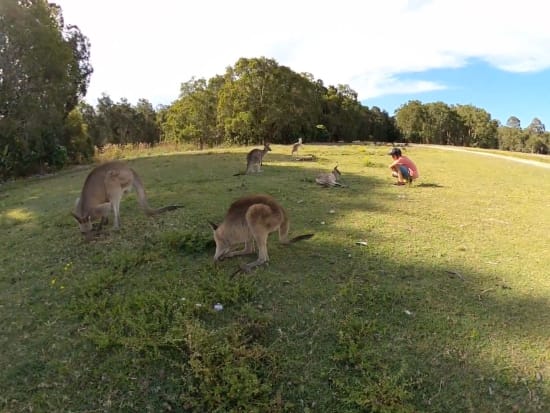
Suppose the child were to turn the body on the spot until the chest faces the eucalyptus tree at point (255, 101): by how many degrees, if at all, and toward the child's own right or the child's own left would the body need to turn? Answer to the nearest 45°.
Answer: approximately 45° to the child's own right

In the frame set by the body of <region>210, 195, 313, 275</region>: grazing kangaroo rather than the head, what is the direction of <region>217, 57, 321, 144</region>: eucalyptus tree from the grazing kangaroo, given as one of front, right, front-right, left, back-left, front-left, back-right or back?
back-right

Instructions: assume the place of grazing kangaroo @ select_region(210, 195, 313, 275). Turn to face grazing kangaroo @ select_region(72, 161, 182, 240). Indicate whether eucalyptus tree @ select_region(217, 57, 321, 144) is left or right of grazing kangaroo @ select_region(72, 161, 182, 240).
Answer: right

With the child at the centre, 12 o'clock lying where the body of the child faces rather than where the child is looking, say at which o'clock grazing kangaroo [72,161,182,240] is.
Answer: The grazing kangaroo is roughly at 10 o'clock from the child.

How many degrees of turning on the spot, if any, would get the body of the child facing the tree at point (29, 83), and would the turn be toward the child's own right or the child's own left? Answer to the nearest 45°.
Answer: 0° — they already face it

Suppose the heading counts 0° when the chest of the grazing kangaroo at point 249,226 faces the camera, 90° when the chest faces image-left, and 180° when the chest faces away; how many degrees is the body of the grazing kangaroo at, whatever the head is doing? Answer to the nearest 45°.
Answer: approximately 45°

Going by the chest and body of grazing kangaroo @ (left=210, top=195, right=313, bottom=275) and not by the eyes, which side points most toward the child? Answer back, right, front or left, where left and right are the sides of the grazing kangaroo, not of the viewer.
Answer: back

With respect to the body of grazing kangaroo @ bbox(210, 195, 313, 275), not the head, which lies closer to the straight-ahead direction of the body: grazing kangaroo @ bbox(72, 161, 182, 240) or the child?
the grazing kangaroo

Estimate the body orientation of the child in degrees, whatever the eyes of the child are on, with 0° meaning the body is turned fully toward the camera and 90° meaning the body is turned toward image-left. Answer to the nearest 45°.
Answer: approximately 90°
